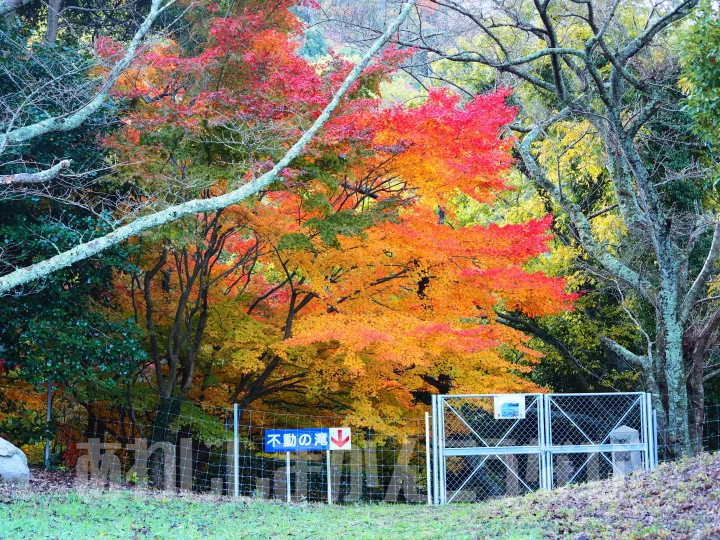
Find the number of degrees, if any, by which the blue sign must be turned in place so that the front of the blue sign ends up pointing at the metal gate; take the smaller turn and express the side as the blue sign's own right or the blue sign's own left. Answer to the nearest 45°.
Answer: approximately 90° to the blue sign's own left

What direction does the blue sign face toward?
toward the camera

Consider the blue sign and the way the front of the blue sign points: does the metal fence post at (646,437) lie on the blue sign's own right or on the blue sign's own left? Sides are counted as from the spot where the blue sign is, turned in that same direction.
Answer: on the blue sign's own left

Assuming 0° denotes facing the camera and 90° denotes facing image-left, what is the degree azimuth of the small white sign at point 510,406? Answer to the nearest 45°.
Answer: approximately 0°

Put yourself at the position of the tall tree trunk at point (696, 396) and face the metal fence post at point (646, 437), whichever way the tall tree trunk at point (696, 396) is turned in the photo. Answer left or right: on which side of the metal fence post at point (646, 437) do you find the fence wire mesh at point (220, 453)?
right

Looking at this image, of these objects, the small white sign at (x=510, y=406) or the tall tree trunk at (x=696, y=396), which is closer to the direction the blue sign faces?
the small white sign

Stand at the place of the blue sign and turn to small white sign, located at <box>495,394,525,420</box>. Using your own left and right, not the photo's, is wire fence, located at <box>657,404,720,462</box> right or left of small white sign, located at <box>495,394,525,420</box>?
left

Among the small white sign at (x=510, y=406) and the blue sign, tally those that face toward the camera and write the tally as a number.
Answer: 2

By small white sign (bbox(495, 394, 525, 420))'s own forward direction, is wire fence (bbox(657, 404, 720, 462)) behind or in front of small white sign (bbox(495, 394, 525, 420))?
behind

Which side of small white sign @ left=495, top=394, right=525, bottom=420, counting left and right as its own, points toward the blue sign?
right

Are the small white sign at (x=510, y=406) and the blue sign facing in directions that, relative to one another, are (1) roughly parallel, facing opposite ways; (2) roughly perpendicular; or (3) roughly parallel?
roughly parallel
